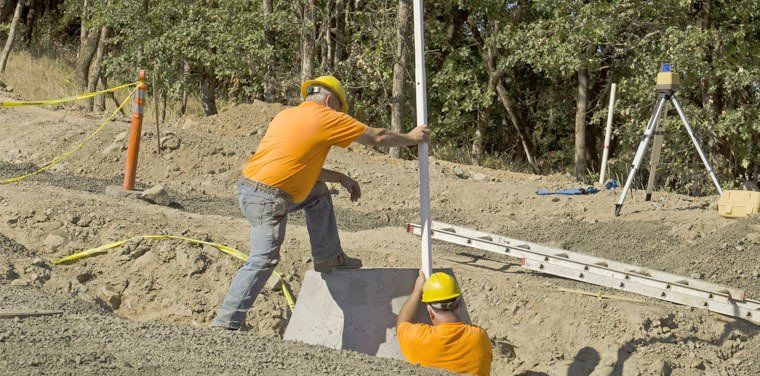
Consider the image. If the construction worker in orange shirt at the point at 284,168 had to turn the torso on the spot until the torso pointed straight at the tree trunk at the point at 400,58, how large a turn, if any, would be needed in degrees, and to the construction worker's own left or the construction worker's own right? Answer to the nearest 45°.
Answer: approximately 45° to the construction worker's own left

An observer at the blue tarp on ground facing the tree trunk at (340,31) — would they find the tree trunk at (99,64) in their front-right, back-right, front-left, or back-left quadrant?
front-left

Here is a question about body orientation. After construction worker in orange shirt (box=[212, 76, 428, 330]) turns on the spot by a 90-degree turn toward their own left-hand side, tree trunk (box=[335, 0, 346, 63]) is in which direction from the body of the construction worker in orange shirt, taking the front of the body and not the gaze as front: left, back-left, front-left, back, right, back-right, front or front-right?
front-right

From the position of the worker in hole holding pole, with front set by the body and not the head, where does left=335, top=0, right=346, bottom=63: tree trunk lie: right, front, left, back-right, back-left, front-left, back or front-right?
front

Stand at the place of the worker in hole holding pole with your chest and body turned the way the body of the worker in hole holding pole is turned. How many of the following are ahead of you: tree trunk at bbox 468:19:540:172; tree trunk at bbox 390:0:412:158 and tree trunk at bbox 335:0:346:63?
3

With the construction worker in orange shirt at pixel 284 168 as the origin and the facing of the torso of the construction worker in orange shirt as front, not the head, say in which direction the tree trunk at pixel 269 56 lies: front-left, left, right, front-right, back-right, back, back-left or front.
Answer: front-left

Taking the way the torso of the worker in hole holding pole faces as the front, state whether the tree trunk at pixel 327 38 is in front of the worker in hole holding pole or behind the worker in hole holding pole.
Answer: in front

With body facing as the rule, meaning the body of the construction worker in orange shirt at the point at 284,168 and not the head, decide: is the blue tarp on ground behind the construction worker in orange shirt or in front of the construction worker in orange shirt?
in front

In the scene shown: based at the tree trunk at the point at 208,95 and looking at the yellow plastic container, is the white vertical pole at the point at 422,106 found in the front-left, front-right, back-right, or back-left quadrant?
front-right

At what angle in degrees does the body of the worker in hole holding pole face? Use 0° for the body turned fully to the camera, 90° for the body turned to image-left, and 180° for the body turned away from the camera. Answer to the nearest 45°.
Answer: approximately 180°

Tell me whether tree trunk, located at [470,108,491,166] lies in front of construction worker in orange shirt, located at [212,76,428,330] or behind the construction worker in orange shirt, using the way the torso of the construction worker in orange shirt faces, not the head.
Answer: in front

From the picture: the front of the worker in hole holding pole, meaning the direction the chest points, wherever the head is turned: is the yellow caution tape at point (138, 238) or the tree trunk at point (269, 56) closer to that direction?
the tree trunk

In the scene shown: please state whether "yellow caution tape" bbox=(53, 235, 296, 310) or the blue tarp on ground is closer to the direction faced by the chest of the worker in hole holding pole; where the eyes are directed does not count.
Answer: the blue tarp on ground

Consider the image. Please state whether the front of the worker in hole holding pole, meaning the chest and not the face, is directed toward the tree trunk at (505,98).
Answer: yes

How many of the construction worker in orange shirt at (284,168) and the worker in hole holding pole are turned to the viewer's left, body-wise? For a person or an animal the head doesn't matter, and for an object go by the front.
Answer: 0

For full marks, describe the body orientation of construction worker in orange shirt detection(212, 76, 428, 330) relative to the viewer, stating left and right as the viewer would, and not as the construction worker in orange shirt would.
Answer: facing away from the viewer and to the right of the viewer

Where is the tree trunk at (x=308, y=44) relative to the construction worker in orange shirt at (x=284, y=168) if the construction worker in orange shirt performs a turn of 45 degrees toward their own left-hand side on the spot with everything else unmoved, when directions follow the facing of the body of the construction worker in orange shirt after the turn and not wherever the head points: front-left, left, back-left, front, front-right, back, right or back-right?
front

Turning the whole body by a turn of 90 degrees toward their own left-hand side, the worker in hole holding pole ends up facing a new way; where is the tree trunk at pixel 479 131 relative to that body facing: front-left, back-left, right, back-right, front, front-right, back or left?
right

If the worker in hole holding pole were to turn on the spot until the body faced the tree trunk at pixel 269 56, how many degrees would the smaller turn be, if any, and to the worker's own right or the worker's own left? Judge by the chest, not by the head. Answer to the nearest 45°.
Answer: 0° — they already face it
